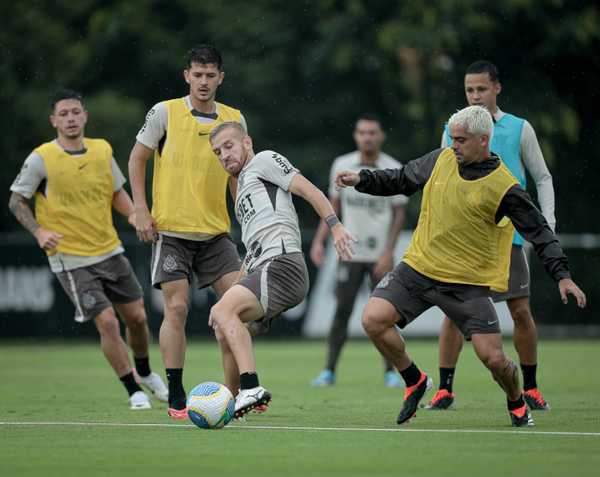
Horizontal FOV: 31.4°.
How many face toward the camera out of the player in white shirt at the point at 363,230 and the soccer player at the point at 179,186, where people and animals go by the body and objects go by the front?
2

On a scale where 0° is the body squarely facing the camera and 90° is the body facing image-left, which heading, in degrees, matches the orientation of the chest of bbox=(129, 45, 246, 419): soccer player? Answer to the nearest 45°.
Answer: approximately 0°

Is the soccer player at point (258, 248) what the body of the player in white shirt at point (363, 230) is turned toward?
yes

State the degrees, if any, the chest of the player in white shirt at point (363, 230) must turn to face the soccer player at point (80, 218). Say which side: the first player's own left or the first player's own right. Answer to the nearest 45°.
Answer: approximately 45° to the first player's own right

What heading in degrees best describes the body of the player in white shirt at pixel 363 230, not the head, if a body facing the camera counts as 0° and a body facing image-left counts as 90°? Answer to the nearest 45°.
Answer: approximately 0°

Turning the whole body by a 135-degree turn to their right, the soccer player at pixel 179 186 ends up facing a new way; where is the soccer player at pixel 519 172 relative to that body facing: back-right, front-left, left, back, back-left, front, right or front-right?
back-right

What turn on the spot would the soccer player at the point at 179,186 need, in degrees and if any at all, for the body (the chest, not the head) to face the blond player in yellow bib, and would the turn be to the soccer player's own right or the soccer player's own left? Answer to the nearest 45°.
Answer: approximately 45° to the soccer player's own left

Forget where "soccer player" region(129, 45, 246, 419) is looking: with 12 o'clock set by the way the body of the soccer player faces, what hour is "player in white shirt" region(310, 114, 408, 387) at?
The player in white shirt is roughly at 7 o'clock from the soccer player.

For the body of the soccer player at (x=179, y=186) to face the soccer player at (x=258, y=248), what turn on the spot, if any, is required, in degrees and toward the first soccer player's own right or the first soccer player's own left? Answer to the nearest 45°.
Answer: approximately 45° to the first soccer player's own left

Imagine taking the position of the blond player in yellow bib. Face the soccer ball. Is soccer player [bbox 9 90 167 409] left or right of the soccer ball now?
right
